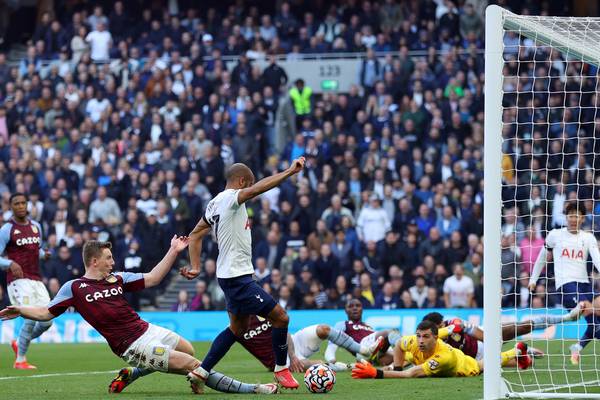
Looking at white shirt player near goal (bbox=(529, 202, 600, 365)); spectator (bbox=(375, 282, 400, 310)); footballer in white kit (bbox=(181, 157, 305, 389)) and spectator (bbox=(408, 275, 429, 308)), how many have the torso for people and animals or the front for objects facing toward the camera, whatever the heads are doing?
3

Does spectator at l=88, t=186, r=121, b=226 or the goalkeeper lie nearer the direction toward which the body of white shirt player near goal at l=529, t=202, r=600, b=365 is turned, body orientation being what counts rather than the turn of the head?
the goalkeeper

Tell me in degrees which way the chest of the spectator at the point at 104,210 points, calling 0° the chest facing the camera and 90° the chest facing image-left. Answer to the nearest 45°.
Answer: approximately 0°

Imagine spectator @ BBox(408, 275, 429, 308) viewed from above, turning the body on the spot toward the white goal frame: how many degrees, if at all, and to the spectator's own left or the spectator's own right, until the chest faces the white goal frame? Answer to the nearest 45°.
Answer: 0° — they already face it

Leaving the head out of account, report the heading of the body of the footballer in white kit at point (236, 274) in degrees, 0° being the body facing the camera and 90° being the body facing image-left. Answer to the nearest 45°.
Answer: approximately 270°

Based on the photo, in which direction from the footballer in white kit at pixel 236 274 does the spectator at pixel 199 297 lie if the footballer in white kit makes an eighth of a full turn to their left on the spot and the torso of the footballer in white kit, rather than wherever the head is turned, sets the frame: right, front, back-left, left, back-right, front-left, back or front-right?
front-left

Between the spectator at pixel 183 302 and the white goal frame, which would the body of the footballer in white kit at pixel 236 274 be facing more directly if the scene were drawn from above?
the white goal frame
